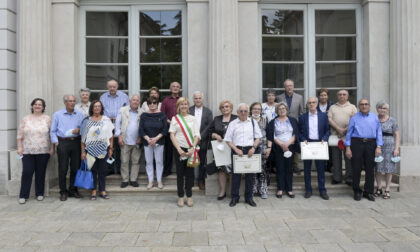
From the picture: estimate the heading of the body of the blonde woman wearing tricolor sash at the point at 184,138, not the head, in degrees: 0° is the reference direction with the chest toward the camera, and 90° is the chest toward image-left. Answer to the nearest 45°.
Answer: approximately 0°

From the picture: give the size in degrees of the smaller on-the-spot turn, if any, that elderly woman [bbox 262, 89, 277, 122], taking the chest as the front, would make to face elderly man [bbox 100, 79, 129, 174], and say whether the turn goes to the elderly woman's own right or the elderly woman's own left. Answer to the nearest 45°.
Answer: approximately 90° to the elderly woman's own right

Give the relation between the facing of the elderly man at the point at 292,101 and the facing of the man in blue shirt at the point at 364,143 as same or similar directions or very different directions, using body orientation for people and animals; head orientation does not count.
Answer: same or similar directions

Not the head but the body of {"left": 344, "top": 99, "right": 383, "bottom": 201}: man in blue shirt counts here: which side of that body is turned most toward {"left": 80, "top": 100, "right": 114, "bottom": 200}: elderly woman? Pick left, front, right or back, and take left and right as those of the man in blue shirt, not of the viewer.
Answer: right

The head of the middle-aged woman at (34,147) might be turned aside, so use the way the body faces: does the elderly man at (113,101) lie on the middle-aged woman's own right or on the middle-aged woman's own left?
on the middle-aged woman's own left

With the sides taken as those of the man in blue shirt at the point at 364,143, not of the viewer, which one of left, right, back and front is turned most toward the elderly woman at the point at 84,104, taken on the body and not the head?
right

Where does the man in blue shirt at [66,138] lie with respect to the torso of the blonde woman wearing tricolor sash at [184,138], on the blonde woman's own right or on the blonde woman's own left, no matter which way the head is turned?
on the blonde woman's own right

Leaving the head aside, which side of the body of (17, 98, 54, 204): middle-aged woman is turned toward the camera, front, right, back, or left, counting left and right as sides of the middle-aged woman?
front

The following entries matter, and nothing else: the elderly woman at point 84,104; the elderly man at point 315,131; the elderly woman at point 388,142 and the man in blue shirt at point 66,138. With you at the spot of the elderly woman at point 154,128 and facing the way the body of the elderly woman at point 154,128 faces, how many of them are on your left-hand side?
2

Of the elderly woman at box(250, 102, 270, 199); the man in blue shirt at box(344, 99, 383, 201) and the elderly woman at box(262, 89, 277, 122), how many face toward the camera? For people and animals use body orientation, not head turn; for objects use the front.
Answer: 3

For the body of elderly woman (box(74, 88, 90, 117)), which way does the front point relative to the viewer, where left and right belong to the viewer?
facing the viewer

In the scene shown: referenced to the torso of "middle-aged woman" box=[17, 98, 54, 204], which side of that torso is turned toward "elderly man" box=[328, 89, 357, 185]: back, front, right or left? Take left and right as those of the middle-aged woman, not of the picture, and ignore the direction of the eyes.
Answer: left

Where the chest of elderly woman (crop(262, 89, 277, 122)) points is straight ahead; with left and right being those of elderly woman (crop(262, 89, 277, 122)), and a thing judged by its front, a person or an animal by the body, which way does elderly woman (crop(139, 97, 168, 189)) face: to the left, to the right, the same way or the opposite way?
the same way

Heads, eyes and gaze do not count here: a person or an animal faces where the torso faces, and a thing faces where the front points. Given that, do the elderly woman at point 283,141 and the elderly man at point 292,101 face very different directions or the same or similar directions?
same or similar directions

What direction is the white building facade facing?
toward the camera

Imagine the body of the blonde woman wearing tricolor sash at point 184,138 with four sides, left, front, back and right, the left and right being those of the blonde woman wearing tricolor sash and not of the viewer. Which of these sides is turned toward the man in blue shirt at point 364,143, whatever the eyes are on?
left

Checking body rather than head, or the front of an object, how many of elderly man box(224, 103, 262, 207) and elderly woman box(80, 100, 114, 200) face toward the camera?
2

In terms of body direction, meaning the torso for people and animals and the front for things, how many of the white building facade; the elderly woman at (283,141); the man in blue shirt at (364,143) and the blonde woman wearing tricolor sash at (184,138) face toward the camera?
4
